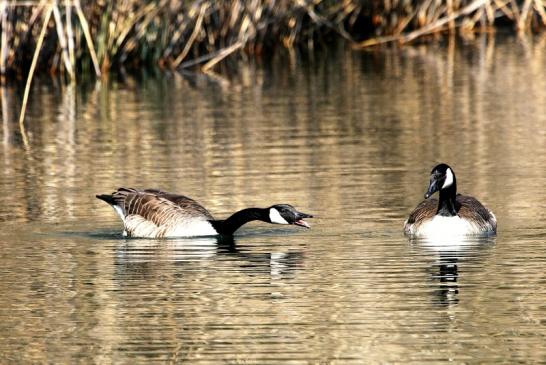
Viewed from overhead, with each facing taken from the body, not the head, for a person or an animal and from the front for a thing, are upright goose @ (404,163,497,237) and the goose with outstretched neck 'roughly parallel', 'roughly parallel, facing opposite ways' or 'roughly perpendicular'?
roughly perpendicular

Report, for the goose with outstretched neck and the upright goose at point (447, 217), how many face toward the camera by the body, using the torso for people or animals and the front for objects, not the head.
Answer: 1

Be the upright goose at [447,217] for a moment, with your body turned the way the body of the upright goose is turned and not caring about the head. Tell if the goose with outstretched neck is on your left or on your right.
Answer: on your right

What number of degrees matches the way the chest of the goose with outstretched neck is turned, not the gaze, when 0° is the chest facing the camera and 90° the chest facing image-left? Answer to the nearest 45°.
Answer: approximately 270°

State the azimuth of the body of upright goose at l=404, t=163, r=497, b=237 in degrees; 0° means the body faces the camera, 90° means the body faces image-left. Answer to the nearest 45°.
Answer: approximately 0°

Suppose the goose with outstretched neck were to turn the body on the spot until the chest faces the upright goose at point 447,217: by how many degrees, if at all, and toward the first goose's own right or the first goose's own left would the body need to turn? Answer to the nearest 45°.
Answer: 0° — it already faces it
